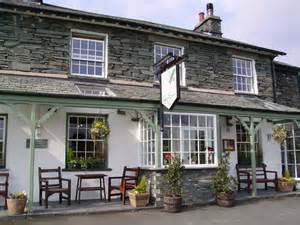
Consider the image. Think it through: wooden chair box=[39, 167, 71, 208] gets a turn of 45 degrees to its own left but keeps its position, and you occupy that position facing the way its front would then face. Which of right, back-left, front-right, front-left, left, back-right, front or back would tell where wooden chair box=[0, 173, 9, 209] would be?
back

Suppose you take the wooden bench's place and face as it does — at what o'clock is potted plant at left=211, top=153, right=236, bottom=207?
The potted plant is roughly at 2 o'clock from the wooden bench.

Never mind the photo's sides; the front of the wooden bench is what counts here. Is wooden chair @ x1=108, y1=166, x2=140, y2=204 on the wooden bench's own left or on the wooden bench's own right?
on the wooden bench's own right

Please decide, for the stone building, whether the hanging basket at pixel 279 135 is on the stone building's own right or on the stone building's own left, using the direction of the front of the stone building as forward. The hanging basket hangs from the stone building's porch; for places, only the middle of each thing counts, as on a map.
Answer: on the stone building's own left

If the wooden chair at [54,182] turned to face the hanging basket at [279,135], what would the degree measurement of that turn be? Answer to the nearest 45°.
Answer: approximately 45° to its left

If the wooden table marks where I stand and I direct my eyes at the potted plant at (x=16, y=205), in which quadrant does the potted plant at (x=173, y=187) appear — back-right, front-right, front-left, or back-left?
back-left

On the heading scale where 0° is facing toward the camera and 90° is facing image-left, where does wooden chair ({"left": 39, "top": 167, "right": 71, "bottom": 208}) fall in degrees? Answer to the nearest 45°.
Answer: approximately 315°

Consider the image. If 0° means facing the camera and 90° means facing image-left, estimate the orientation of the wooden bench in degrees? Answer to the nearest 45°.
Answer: approximately 315°
